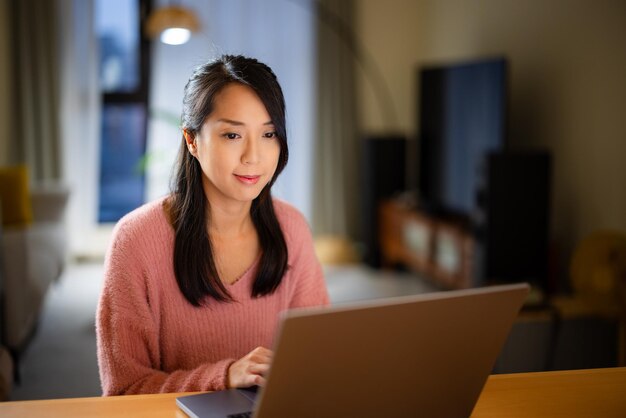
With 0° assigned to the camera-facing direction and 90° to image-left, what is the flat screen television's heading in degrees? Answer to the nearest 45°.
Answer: approximately 45°

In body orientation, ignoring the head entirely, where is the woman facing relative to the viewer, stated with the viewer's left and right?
facing the viewer and to the right of the viewer

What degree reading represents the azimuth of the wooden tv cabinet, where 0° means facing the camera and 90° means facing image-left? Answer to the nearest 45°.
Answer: approximately 45°

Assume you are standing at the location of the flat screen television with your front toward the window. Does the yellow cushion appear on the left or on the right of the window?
left

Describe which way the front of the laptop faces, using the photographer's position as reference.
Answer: facing away from the viewer and to the left of the viewer

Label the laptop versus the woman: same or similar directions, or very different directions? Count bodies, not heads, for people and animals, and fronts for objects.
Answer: very different directions

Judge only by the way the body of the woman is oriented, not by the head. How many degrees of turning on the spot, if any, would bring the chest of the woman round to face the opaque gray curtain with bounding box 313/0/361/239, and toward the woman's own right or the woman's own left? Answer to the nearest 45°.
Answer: approximately 135° to the woman's own left

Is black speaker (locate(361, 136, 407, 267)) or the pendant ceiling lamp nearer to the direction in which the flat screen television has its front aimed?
the pendant ceiling lamp

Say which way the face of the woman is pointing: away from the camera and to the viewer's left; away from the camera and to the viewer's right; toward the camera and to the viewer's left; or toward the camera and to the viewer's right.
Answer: toward the camera and to the viewer's right

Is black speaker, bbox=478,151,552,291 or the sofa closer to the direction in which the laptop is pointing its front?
the sofa

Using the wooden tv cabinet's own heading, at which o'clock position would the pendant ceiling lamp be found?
The pendant ceiling lamp is roughly at 1 o'clock from the wooden tv cabinet.
